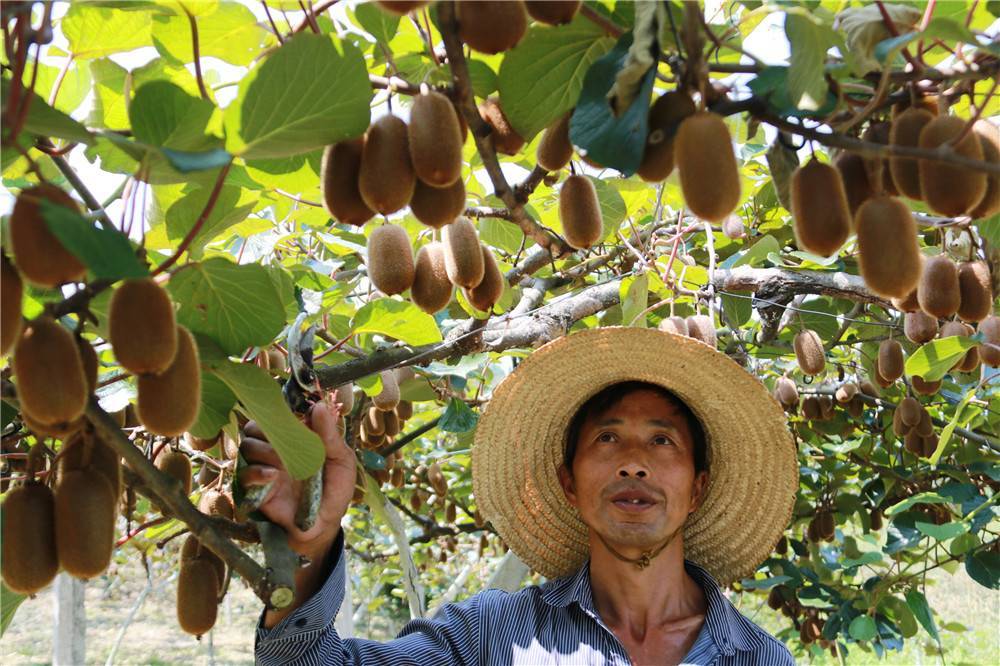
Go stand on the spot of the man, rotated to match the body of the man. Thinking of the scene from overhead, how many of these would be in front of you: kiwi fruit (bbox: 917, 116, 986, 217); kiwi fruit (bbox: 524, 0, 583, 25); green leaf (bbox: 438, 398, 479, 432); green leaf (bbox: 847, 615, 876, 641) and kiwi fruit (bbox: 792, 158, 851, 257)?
3

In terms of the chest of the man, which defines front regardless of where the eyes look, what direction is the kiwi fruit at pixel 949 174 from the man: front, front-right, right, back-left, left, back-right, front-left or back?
front

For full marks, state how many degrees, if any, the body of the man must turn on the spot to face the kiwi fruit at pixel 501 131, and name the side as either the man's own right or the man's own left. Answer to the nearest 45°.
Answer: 0° — they already face it

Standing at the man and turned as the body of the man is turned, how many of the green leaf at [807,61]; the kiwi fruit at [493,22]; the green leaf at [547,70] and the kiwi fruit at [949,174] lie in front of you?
4

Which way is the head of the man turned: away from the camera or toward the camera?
toward the camera

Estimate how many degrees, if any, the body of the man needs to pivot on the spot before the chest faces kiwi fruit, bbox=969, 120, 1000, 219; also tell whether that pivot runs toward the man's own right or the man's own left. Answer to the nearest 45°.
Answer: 0° — they already face it

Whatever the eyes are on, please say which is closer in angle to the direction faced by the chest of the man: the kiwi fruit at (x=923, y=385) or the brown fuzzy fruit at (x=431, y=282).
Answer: the brown fuzzy fruit

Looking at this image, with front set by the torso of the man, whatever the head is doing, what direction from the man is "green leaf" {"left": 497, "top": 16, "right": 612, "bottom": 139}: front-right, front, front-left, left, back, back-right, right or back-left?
front

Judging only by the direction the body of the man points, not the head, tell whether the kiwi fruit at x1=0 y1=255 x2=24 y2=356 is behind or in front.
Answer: in front

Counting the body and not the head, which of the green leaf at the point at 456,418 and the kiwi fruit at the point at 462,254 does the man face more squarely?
the kiwi fruit

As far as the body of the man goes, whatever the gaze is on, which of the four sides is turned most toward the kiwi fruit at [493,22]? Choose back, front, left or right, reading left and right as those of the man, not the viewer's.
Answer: front

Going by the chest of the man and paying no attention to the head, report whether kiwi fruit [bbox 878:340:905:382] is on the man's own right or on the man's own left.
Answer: on the man's own left

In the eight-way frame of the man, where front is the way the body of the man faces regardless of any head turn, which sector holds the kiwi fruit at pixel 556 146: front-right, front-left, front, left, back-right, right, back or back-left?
front

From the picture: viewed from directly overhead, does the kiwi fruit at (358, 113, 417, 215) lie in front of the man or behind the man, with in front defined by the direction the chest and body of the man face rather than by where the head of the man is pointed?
in front

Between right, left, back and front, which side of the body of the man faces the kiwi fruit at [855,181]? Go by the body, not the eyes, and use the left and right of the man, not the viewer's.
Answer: front

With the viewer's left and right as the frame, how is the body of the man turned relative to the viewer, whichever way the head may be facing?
facing the viewer

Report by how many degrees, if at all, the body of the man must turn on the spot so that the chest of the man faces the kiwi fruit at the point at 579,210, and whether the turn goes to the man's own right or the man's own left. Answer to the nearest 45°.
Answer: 0° — they already face it
